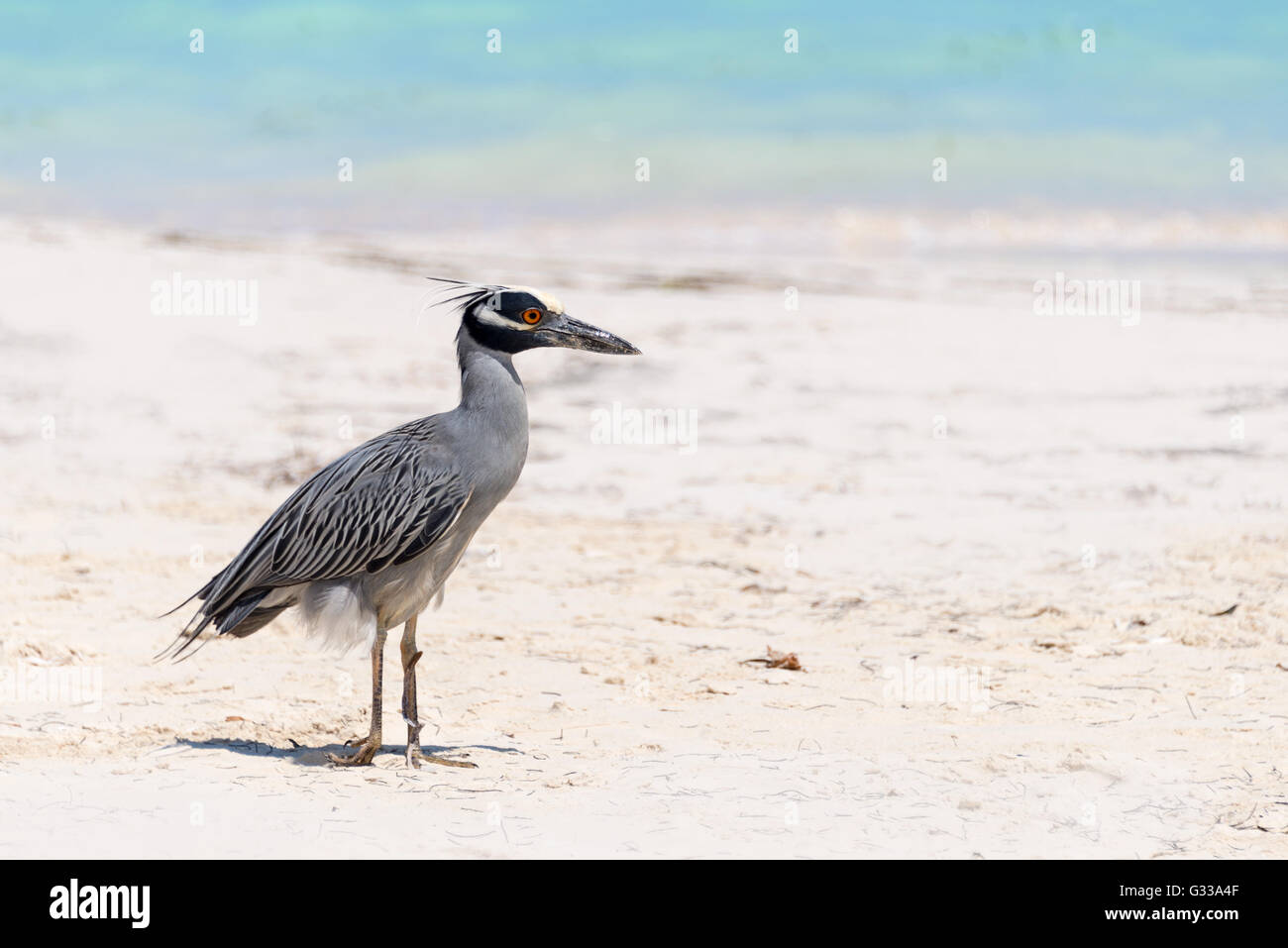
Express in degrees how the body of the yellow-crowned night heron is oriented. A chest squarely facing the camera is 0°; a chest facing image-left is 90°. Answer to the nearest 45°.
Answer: approximately 270°
